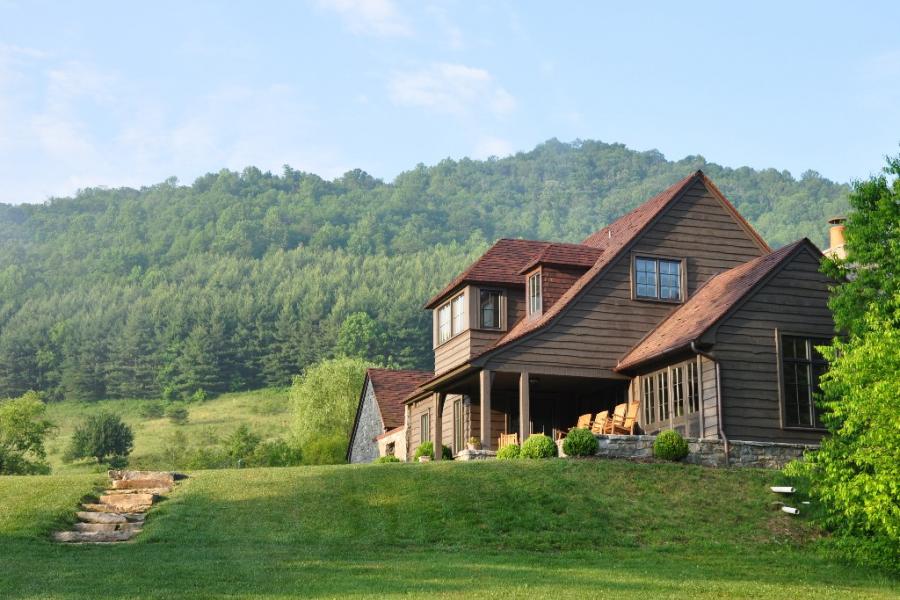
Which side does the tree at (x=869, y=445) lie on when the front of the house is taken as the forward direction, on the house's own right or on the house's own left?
on the house's own left

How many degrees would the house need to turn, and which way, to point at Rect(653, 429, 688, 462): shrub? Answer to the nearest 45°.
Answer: approximately 45° to its left

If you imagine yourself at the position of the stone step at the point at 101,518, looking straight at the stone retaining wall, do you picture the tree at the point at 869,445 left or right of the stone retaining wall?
right

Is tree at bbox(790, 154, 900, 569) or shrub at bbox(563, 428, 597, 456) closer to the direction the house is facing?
the shrub

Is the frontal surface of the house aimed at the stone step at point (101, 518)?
yes

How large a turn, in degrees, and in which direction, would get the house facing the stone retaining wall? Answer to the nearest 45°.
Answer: approximately 45° to its left

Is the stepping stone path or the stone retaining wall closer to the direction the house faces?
the stepping stone path

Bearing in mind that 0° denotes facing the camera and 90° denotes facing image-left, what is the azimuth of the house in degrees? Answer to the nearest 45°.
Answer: approximately 45°

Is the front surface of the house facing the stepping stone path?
yes
